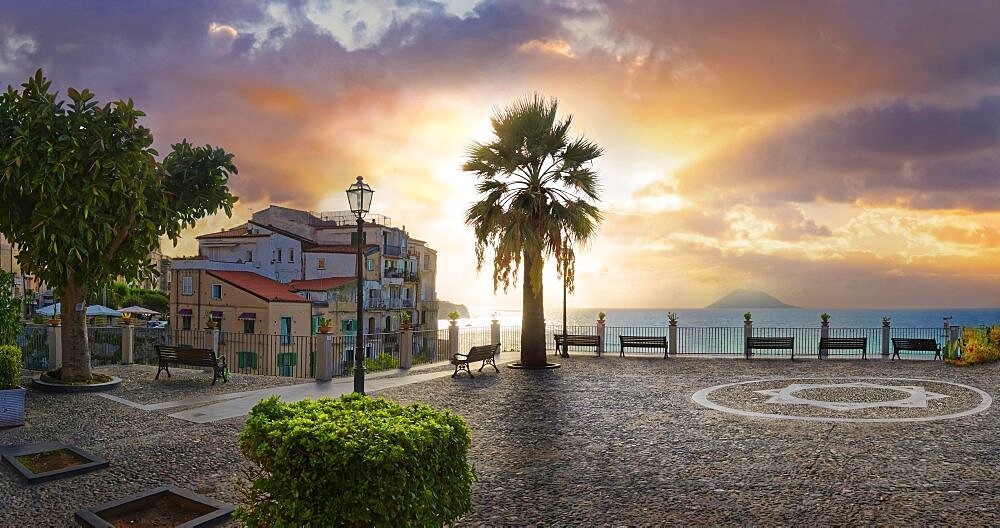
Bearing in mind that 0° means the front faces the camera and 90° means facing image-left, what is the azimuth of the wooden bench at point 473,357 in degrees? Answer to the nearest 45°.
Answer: approximately 135°

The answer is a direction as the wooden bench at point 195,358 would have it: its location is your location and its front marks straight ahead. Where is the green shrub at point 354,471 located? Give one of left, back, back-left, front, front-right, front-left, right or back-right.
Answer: back-right

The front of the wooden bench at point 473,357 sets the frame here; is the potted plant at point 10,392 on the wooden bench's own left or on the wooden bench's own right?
on the wooden bench's own left

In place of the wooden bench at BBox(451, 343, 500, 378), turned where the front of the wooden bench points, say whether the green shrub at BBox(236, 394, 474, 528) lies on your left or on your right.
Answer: on your left

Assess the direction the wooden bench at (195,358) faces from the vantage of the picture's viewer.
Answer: facing away from the viewer and to the right of the viewer
